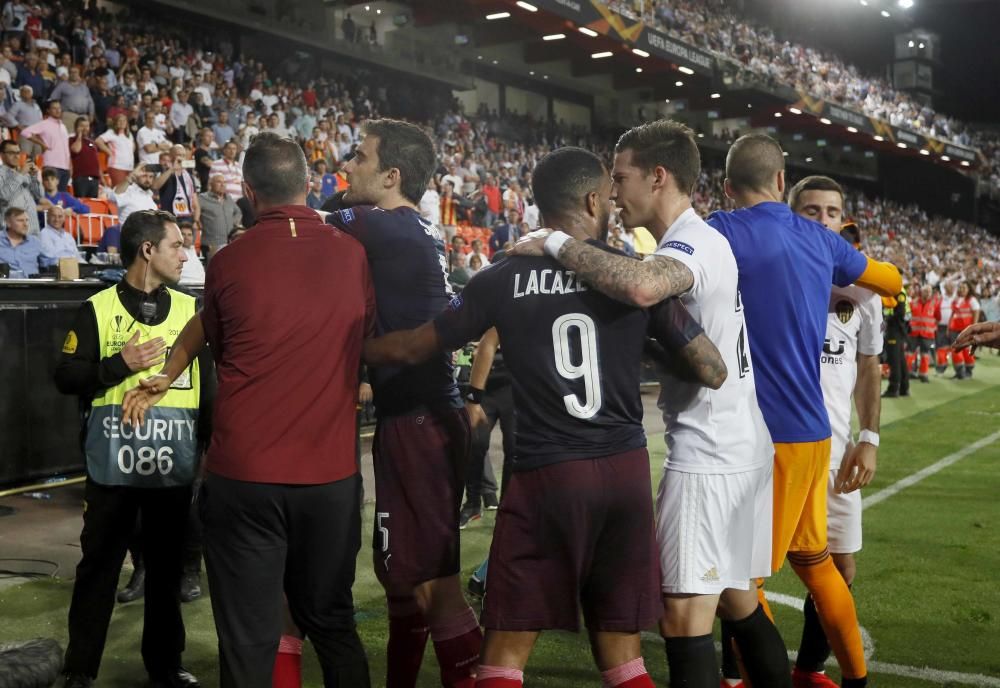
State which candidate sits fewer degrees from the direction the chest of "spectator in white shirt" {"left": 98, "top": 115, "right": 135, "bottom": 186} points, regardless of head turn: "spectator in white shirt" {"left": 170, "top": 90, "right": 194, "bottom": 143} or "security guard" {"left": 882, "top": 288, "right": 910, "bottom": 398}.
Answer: the security guard

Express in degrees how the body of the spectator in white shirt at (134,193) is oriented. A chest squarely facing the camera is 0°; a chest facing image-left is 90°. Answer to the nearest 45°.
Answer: approximately 315°

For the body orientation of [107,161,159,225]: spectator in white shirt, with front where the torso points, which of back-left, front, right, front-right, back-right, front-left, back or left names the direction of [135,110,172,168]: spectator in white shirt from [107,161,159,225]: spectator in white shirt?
back-left

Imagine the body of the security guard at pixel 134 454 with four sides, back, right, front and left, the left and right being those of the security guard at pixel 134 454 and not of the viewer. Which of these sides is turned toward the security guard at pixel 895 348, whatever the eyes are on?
left

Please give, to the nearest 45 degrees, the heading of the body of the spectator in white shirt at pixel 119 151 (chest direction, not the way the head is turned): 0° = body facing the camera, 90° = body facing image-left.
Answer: approximately 315°
